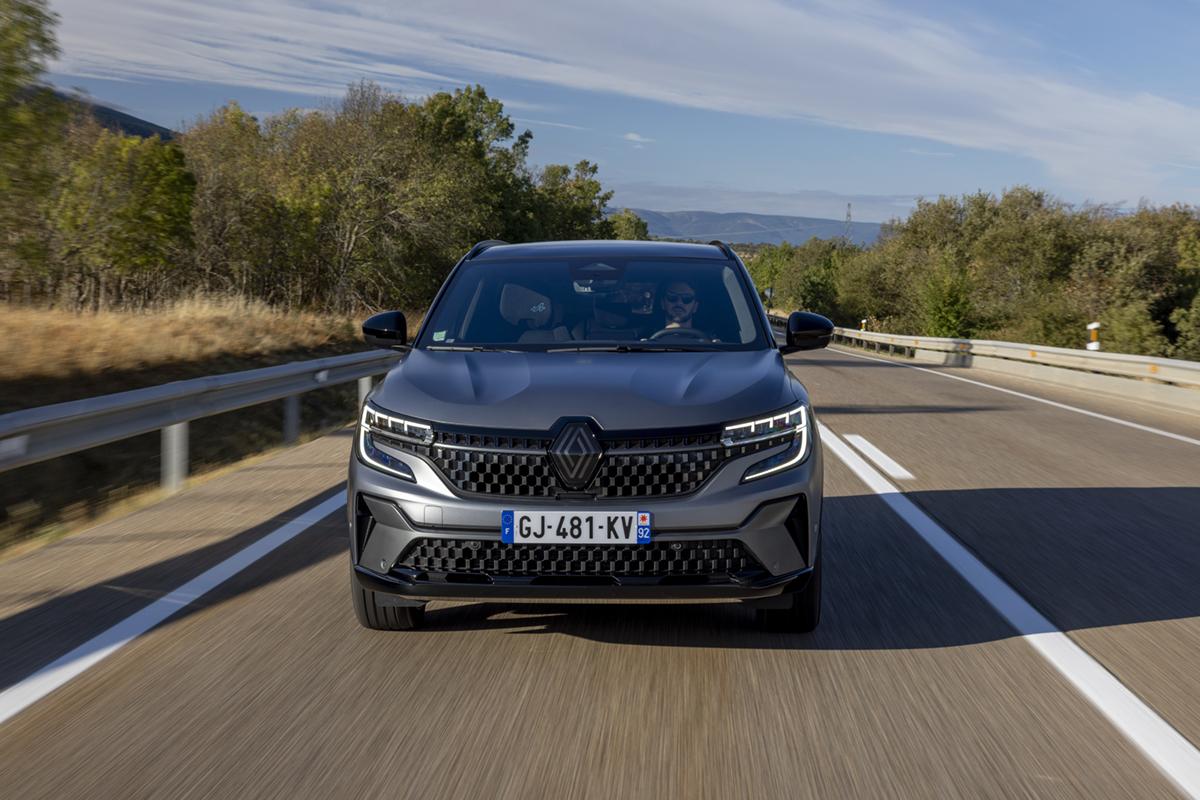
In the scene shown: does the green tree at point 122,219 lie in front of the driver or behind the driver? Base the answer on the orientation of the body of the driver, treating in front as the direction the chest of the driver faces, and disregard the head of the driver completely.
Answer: behind

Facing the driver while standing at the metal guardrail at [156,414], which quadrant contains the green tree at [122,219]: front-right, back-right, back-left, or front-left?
back-left

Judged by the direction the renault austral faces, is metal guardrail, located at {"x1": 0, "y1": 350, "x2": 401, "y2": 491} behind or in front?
behind

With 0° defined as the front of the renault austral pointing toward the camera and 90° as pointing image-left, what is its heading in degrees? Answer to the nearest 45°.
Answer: approximately 0°

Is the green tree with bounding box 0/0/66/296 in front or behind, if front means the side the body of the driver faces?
behind

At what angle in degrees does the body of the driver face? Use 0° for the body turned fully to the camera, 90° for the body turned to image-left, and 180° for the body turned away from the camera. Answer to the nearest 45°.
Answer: approximately 0°

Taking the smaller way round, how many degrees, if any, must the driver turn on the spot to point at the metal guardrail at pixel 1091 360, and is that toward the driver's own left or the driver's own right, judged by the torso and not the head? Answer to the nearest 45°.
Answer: approximately 135° to the driver's own left

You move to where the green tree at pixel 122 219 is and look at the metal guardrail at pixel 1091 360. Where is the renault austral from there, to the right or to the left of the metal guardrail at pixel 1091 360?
right

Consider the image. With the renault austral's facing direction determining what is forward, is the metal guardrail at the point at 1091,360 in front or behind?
behind
